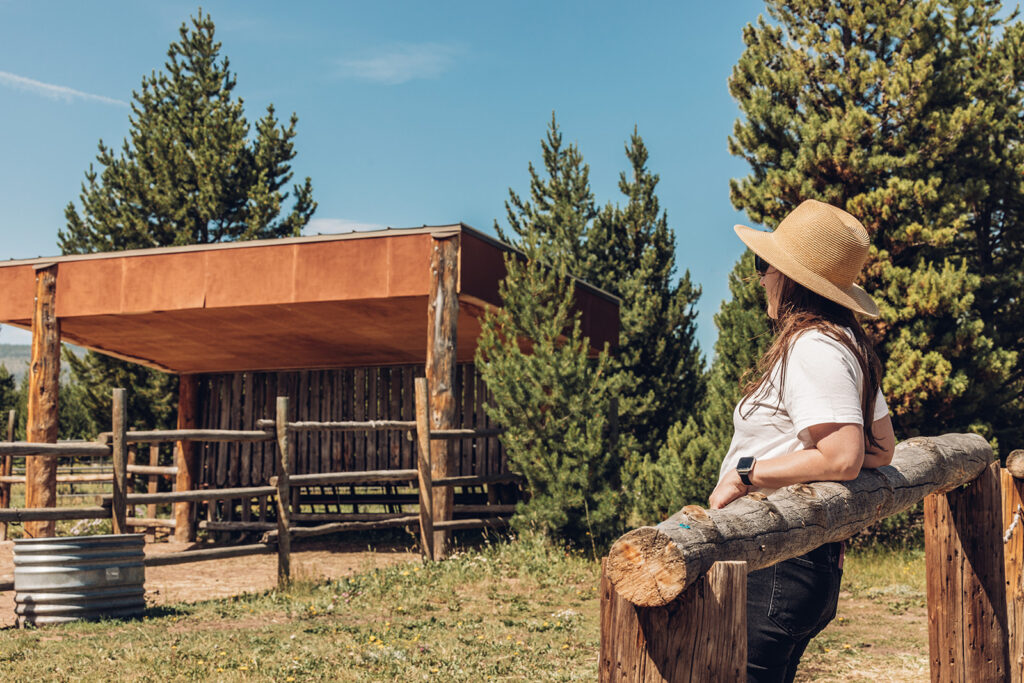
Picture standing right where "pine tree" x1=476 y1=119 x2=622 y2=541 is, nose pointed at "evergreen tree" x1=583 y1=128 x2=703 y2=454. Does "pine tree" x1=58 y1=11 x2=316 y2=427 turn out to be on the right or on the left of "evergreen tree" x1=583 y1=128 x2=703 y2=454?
left

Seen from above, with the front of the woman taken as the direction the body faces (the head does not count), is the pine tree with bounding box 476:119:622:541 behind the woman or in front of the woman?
in front

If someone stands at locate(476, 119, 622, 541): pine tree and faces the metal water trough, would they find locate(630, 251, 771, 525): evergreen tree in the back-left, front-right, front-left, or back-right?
back-left

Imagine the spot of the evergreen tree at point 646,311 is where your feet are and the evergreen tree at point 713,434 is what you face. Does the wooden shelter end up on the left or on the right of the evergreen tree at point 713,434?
right

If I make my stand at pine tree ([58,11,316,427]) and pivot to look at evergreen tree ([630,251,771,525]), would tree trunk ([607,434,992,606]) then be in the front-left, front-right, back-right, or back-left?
front-right

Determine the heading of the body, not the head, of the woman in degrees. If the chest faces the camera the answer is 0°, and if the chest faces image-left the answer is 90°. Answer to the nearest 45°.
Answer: approximately 135°

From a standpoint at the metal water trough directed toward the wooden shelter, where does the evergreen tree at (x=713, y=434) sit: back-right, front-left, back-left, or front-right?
front-right

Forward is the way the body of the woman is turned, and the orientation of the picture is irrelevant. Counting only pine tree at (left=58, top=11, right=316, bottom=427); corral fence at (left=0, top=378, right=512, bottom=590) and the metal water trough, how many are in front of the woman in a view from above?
3

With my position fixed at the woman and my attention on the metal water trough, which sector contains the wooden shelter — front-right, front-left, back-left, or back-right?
front-right

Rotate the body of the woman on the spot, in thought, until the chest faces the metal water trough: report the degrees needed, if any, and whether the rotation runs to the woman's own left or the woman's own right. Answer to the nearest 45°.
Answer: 0° — they already face it

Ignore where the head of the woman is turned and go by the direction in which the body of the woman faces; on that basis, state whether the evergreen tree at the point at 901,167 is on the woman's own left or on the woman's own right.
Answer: on the woman's own right

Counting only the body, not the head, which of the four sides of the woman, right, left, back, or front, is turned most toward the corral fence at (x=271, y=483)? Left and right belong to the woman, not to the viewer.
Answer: front

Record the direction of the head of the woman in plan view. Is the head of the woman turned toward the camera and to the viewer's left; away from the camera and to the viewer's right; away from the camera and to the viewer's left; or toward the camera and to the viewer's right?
away from the camera and to the viewer's left

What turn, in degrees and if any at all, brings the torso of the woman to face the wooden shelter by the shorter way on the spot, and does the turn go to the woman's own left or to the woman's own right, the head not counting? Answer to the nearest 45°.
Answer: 0° — they already face it

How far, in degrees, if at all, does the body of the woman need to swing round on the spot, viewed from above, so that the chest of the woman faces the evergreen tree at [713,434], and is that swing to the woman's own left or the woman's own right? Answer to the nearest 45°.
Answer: approximately 45° to the woman's own right
